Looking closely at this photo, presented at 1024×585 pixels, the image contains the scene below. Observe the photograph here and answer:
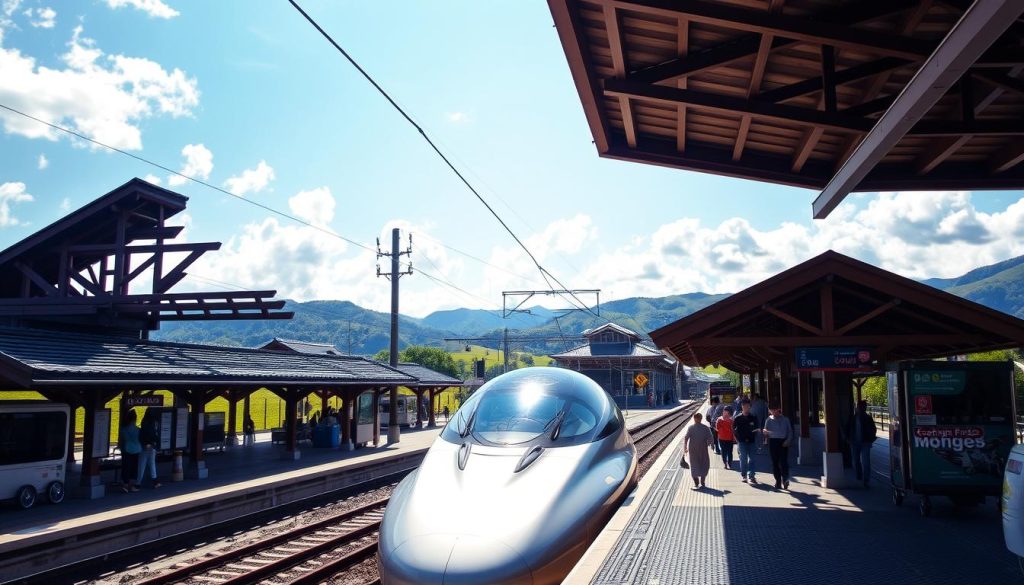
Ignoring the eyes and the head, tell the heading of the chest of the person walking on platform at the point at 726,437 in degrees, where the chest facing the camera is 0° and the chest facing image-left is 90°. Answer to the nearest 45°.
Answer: approximately 0°

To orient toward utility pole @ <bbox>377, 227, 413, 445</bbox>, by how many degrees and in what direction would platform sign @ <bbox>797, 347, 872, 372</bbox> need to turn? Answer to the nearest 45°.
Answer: approximately 135° to its right

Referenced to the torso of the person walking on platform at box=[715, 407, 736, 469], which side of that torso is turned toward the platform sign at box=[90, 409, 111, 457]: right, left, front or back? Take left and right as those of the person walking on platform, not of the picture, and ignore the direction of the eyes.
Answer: right

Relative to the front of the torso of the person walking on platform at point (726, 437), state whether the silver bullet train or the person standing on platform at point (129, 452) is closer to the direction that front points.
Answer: the silver bullet train

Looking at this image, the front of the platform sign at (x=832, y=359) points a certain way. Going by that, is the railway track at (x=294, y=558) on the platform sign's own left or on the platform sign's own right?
on the platform sign's own right

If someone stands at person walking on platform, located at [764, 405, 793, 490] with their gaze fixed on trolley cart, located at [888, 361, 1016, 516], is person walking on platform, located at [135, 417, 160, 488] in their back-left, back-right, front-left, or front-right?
back-right
